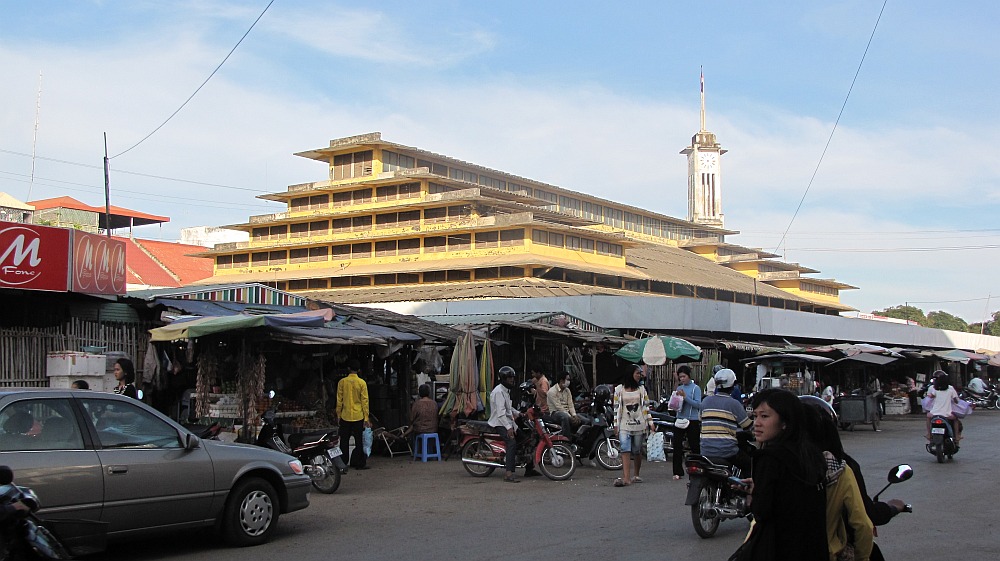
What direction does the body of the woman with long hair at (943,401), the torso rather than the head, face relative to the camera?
away from the camera

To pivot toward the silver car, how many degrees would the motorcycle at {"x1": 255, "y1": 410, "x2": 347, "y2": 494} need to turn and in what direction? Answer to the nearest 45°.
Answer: approximately 135° to its left

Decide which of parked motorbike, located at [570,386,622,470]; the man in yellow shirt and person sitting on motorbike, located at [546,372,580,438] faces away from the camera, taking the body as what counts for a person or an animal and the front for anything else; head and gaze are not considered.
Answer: the man in yellow shirt

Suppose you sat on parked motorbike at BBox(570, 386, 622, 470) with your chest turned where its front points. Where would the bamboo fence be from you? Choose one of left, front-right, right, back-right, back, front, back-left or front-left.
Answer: back-right

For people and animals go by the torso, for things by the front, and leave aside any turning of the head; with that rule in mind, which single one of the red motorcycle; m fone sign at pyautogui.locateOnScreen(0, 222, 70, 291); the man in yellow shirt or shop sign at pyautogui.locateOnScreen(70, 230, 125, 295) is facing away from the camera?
the man in yellow shirt

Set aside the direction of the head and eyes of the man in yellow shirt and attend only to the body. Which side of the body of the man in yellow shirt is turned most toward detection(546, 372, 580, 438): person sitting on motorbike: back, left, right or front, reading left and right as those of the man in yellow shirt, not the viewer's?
right

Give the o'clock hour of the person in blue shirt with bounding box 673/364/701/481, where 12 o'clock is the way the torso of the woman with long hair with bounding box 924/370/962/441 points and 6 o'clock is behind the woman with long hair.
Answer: The person in blue shirt is roughly at 7 o'clock from the woman with long hair.

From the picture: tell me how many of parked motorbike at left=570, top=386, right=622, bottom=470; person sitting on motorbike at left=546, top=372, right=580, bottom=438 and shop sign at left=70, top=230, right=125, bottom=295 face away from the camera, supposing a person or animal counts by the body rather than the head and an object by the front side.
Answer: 0

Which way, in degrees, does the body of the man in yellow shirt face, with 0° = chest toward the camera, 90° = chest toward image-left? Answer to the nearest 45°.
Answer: approximately 180°

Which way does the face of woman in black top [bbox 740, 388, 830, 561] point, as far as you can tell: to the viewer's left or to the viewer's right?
to the viewer's left

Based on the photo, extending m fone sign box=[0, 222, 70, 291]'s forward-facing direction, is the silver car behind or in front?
in front

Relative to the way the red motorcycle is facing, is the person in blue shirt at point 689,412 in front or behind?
in front
